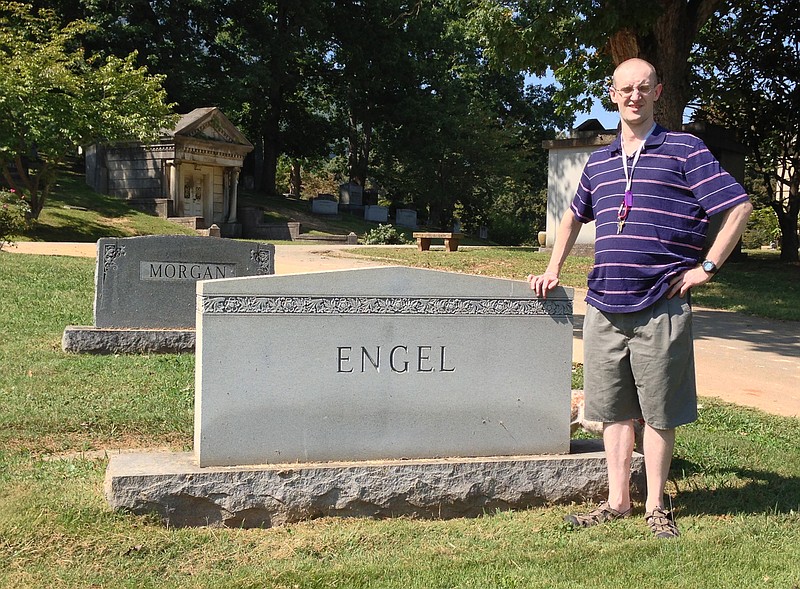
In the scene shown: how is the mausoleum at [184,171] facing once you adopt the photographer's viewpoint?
facing the viewer and to the right of the viewer

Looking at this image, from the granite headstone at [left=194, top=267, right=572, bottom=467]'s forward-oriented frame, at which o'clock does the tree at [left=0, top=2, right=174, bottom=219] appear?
The tree is roughly at 5 o'clock from the granite headstone.

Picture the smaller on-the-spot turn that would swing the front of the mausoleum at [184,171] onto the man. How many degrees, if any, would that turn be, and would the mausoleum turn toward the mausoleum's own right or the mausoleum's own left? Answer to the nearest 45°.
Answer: approximately 45° to the mausoleum's own right

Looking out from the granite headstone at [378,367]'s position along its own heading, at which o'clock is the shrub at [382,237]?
The shrub is roughly at 6 o'clock from the granite headstone.

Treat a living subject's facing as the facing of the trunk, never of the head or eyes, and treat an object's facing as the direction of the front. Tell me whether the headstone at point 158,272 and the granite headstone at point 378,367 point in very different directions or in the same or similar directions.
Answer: same or similar directions

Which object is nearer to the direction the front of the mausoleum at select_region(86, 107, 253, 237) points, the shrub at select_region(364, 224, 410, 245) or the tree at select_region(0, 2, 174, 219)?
the shrub

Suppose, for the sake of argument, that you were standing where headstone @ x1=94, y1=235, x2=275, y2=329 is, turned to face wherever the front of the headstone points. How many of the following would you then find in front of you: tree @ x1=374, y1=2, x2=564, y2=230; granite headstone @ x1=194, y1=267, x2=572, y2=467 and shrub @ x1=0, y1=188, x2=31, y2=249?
1

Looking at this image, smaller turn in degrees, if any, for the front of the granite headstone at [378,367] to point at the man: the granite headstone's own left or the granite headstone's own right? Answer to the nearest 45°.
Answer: approximately 90° to the granite headstone's own left

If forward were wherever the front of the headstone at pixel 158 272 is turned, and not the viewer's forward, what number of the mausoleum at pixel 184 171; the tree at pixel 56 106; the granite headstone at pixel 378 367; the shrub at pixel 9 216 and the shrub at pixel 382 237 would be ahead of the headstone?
1

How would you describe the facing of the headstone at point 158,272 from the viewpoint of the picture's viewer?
facing the viewer

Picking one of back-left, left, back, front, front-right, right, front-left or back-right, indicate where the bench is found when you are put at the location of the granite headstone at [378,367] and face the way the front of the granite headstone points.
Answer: back

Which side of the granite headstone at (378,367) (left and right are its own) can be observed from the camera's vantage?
front

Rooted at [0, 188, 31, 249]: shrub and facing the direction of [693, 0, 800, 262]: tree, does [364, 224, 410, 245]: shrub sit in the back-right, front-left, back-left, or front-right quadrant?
front-left

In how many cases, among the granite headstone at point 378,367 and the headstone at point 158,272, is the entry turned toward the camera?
2

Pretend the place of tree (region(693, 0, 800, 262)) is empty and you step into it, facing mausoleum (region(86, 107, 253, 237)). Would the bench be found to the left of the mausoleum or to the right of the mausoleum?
left

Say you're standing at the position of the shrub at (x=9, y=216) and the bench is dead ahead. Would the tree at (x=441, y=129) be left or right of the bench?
left

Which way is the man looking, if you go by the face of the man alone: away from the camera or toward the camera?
toward the camera
